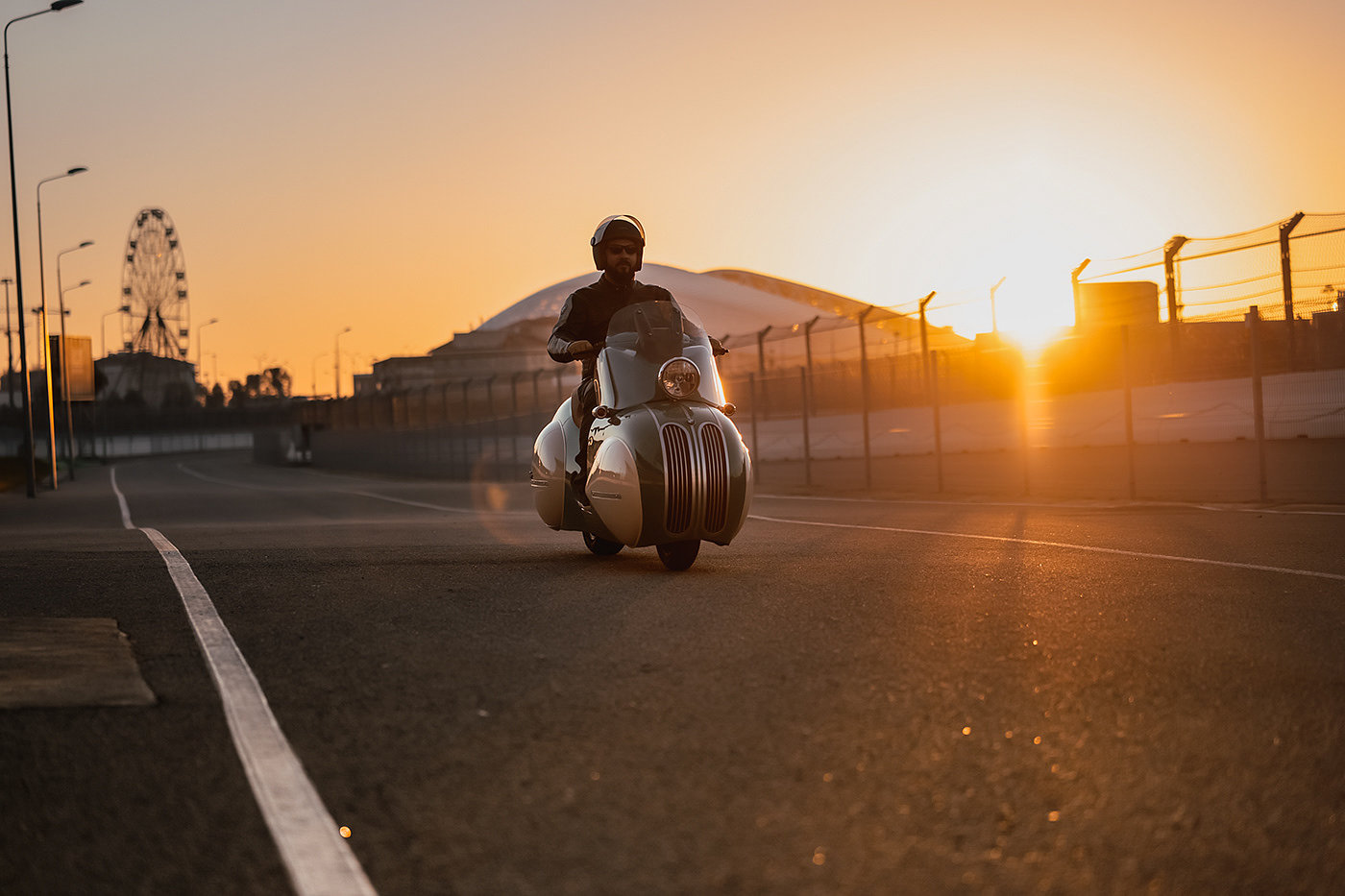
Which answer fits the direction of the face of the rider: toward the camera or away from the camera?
toward the camera

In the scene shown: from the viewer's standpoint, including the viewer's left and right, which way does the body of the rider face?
facing the viewer and to the right of the viewer

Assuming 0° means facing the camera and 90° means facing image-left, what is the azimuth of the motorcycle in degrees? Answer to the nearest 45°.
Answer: approximately 315°

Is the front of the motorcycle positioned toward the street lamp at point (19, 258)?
no

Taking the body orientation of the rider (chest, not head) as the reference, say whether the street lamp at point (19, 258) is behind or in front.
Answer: behind

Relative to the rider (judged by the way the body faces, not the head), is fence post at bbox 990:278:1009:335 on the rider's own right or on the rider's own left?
on the rider's own left

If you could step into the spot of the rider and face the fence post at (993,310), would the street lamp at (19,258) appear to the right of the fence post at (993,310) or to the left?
left
